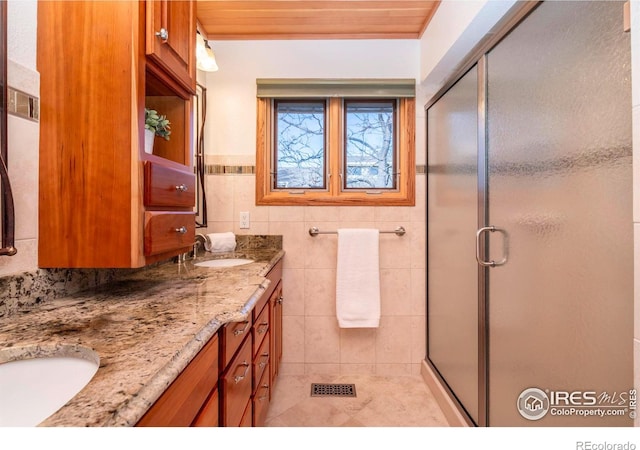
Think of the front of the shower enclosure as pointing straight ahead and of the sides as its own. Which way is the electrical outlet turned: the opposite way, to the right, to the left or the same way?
to the left

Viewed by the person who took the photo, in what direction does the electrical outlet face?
facing the viewer

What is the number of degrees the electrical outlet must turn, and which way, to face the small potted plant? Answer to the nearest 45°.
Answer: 0° — it already faces it

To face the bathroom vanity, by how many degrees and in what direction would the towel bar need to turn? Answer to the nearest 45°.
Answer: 0° — it already faces it

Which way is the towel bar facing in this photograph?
toward the camera

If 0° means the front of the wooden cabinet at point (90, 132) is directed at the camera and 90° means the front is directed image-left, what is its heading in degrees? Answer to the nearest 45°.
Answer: approximately 315°

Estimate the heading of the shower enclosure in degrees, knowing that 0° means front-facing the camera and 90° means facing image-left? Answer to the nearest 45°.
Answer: approximately 45°

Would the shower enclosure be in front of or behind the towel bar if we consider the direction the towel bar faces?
in front

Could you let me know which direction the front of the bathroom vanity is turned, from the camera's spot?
facing the viewer and to the right of the viewer
